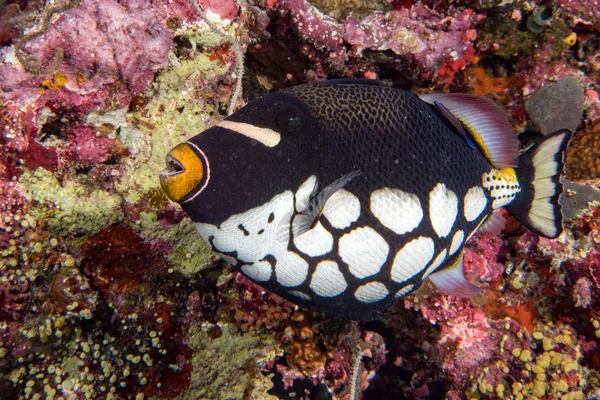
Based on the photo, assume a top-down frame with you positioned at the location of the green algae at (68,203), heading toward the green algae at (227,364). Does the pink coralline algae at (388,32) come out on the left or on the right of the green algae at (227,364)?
left

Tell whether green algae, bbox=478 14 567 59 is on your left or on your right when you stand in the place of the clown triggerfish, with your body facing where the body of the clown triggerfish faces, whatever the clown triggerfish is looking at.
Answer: on your right

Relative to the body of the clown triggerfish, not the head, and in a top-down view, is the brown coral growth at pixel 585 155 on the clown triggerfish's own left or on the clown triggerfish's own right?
on the clown triggerfish's own right

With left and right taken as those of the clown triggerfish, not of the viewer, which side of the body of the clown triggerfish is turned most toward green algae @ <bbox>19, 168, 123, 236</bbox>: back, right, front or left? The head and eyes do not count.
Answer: front

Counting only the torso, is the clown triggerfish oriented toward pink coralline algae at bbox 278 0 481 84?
no

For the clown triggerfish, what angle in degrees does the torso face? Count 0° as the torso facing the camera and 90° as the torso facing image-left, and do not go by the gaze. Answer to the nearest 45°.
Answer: approximately 90°

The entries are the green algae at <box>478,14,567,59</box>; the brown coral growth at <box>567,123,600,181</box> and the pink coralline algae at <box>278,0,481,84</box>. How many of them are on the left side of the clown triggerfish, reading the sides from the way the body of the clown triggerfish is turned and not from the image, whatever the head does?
0

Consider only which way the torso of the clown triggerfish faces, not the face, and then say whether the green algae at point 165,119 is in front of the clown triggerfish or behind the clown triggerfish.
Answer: in front

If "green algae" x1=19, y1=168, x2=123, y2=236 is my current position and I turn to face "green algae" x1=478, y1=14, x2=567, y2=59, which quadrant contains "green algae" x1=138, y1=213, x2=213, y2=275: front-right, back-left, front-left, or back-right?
front-right

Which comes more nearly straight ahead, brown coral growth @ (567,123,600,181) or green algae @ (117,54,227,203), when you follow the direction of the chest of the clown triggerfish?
the green algae
